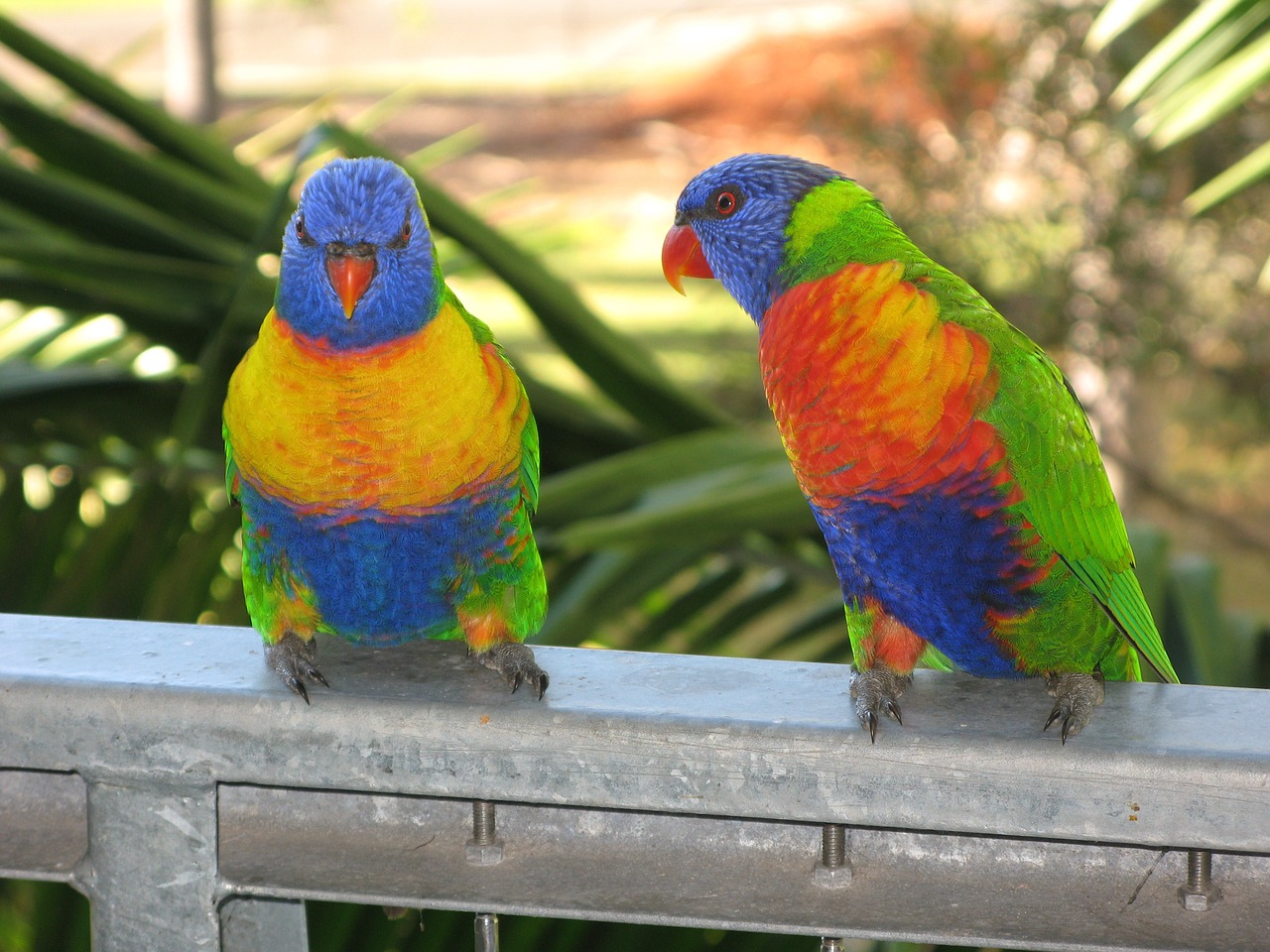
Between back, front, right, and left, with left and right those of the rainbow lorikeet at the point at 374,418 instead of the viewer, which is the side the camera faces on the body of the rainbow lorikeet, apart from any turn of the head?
front

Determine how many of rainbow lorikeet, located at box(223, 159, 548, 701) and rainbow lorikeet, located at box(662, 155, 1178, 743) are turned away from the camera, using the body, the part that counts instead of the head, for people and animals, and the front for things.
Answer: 0

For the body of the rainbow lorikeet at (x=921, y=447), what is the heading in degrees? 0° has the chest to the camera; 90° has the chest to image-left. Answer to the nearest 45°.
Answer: approximately 45°
